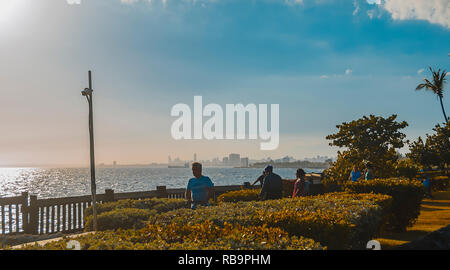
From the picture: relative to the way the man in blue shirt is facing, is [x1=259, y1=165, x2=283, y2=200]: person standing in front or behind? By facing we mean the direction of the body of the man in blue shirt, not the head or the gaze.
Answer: behind

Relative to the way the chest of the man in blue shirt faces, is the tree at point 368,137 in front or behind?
behind

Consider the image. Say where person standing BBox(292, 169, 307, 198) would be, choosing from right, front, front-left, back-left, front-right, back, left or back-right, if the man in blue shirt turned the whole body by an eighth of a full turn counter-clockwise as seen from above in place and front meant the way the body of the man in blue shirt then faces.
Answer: back-left

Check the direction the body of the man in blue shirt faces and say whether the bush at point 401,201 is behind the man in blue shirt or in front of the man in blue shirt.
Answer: behind

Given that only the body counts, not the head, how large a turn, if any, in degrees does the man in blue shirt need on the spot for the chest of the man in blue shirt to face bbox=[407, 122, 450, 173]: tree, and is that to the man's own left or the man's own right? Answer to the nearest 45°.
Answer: approximately 180°

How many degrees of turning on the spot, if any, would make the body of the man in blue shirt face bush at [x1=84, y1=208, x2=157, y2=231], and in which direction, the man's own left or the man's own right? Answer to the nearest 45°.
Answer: approximately 45° to the man's own right

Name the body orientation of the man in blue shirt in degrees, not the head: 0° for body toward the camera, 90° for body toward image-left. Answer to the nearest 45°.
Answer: approximately 45°

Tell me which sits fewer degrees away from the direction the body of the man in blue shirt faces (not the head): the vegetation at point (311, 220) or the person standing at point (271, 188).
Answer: the vegetation
